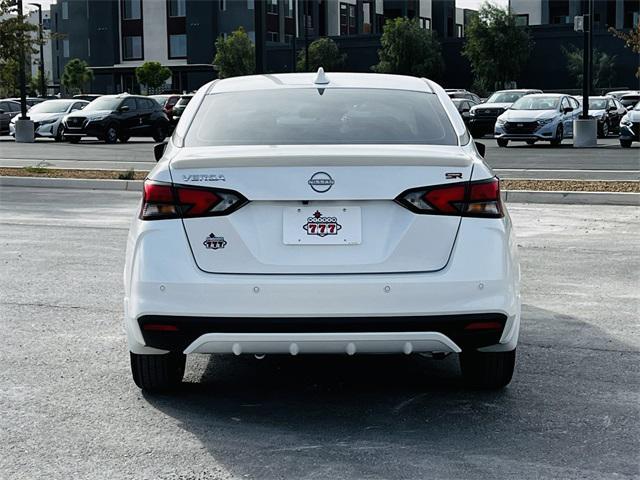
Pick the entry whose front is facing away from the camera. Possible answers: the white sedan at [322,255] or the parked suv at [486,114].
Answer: the white sedan

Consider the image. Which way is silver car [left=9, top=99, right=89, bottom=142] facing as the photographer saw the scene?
facing the viewer and to the left of the viewer

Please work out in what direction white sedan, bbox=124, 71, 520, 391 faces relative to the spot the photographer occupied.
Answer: facing away from the viewer

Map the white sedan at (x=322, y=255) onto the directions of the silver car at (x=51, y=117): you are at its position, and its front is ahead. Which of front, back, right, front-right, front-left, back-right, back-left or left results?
front-left

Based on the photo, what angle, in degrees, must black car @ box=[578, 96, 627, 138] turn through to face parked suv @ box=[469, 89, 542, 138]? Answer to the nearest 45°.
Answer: approximately 45° to its right

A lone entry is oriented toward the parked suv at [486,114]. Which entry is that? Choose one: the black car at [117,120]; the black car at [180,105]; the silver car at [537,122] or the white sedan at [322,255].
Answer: the white sedan

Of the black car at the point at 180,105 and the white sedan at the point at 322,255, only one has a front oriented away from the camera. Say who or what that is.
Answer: the white sedan

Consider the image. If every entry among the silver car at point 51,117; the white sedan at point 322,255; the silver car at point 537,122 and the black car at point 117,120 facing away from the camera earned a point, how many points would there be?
1

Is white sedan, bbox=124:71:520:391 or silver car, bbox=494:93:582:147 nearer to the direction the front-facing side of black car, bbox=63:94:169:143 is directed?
the white sedan

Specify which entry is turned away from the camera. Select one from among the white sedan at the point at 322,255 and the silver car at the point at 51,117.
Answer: the white sedan

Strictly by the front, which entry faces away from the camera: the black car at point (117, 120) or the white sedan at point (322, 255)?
the white sedan

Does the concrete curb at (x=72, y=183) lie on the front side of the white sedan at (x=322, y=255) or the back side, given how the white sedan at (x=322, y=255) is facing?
on the front side
